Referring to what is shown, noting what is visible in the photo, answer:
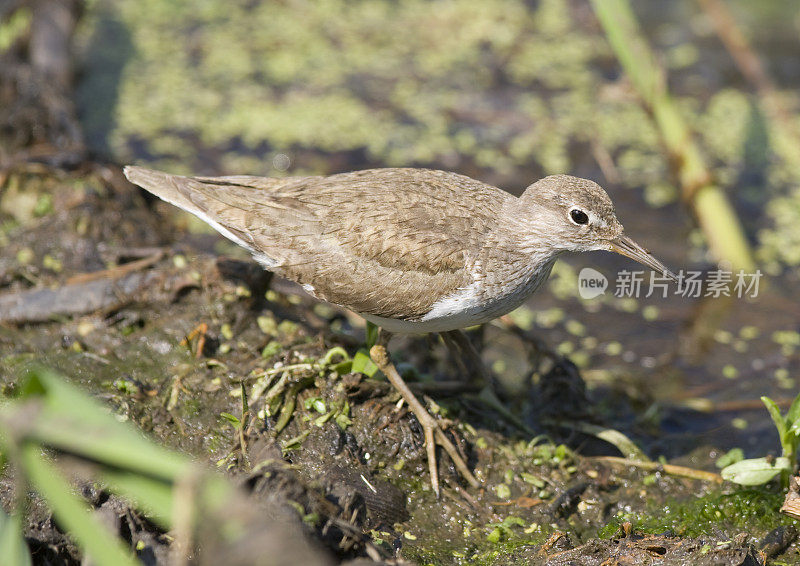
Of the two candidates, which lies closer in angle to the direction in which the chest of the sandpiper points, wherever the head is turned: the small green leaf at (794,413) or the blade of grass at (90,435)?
the small green leaf

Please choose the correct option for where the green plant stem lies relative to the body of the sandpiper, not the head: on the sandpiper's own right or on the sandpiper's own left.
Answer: on the sandpiper's own left

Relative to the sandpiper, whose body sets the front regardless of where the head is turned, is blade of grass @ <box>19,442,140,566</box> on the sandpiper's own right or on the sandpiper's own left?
on the sandpiper's own right

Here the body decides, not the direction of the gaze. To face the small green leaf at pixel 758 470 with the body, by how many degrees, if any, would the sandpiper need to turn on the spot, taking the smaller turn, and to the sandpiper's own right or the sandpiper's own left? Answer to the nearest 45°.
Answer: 0° — it already faces it

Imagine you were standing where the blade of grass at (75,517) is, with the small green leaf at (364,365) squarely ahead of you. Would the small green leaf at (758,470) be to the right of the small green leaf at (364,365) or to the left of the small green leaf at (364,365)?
right

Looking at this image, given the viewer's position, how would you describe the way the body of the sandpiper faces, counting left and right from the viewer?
facing to the right of the viewer

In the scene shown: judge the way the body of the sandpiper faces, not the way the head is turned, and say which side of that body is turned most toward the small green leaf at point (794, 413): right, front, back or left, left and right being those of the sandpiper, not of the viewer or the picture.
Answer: front

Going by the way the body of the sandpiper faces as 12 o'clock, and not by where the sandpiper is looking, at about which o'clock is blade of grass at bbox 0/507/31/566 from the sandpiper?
The blade of grass is roughly at 4 o'clock from the sandpiper.
